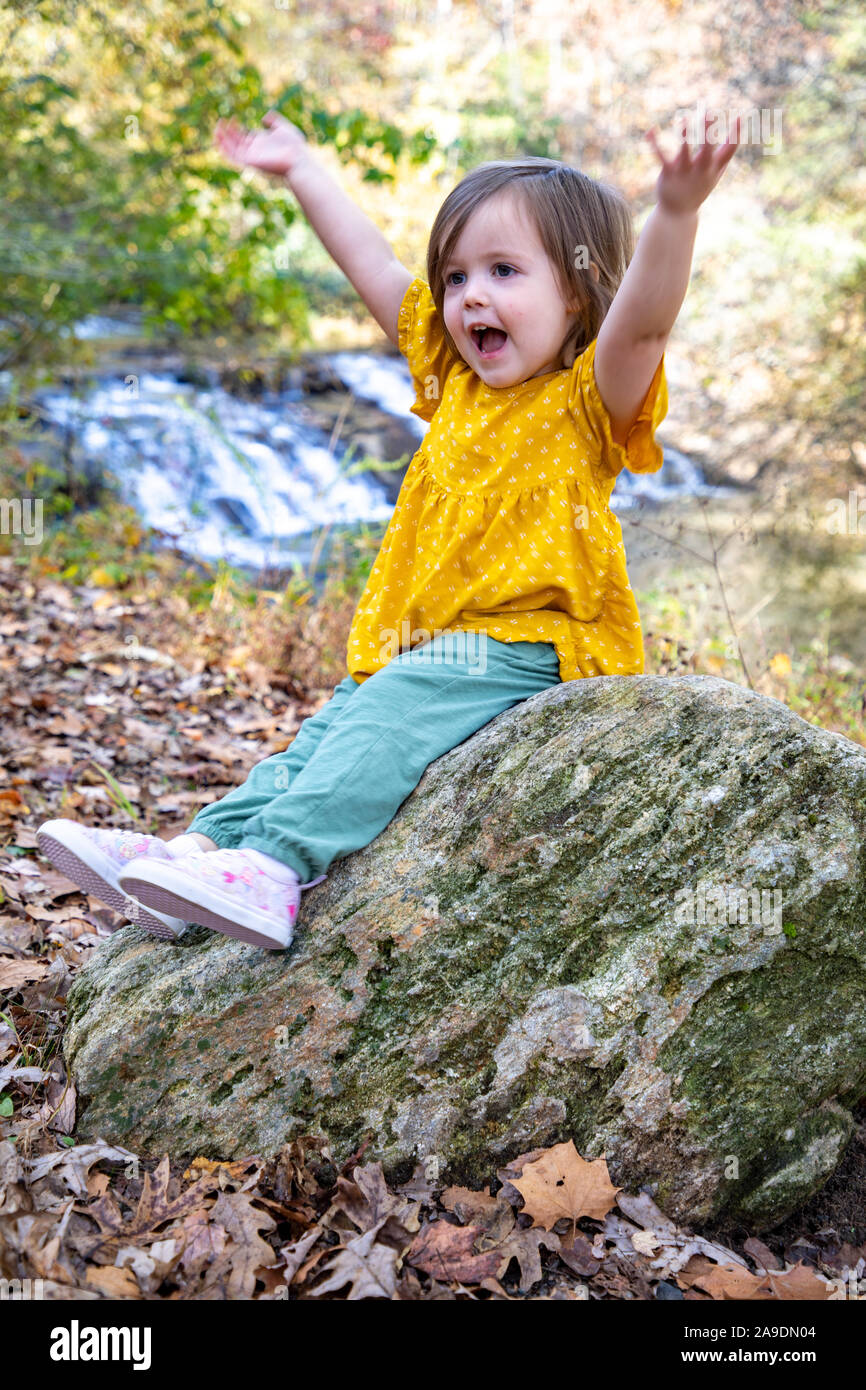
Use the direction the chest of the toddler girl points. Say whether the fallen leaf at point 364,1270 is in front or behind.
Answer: in front

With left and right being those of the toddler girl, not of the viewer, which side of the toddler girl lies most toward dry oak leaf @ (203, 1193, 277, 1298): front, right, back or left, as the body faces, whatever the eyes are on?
front

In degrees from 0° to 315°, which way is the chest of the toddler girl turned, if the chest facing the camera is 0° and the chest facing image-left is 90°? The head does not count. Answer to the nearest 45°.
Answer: approximately 45°

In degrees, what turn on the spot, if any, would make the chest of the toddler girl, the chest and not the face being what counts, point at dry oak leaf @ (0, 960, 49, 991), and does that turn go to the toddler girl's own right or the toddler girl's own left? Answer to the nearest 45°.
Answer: approximately 45° to the toddler girl's own right
